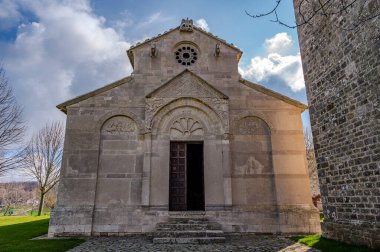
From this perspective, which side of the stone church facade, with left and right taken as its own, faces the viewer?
front

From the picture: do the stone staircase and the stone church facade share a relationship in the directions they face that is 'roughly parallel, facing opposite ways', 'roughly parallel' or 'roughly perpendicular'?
roughly parallel

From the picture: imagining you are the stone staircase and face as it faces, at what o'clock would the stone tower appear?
The stone tower is roughly at 10 o'clock from the stone staircase.

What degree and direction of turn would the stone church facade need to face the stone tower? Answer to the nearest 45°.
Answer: approximately 45° to its left

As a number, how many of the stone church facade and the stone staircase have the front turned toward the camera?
2
